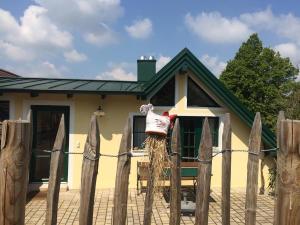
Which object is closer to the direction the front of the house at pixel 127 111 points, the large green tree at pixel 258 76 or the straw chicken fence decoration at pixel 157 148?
the straw chicken fence decoration

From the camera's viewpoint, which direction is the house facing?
toward the camera

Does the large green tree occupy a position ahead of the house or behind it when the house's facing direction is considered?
behind

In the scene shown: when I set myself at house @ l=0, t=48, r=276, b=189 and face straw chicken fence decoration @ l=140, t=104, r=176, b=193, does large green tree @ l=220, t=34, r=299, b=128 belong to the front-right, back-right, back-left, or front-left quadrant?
back-left

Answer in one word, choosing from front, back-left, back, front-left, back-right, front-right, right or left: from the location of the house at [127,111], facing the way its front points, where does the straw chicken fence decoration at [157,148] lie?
front
